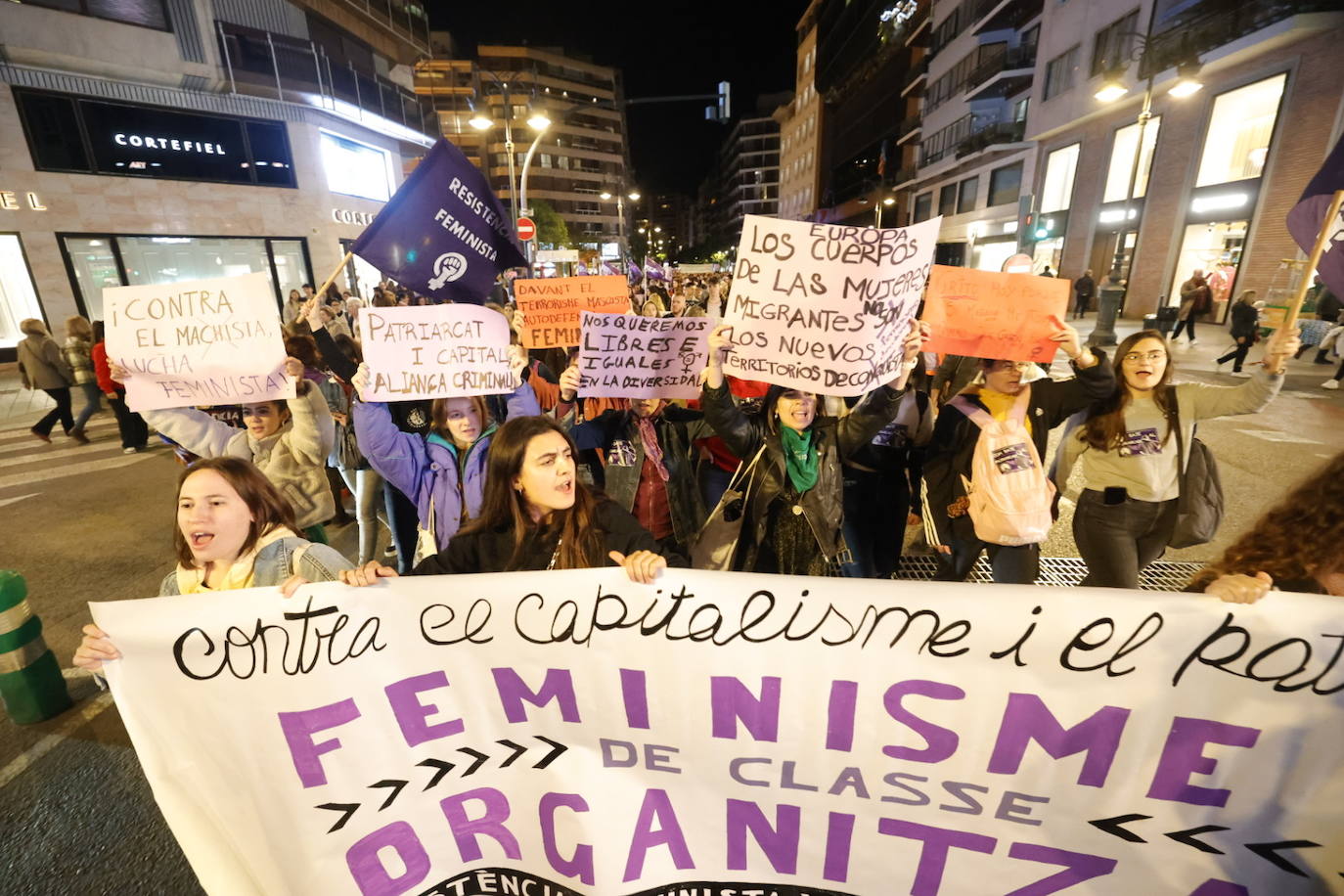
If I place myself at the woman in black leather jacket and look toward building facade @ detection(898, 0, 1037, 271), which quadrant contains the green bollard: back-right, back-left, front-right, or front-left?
back-left

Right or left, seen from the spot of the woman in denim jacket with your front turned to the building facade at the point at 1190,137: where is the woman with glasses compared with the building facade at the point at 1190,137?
right

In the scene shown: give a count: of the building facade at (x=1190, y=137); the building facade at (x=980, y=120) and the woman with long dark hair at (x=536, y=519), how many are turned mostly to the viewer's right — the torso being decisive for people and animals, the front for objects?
0

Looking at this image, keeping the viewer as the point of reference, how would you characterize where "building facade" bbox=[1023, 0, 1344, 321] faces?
facing the viewer and to the left of the viewer

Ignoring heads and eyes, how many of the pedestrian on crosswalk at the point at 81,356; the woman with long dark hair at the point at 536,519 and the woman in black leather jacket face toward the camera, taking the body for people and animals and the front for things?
2

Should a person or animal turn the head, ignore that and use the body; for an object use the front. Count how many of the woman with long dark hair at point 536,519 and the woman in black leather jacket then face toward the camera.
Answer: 2

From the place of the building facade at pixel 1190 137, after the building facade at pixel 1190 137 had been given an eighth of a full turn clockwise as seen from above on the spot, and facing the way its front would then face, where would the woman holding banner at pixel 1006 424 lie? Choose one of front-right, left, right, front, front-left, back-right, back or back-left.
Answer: left

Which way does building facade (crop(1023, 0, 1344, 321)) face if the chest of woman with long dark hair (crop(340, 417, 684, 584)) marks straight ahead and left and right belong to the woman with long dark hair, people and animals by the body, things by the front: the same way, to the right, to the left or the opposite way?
to the right

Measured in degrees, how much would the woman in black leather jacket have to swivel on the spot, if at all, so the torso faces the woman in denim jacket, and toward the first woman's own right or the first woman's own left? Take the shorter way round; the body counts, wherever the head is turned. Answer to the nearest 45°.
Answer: approximately 45° to the first woman's own right

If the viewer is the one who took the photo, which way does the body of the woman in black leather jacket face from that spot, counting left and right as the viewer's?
facing the viewer

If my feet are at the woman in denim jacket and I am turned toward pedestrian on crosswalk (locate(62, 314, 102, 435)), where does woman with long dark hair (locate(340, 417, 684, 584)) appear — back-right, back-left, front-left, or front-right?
back-right

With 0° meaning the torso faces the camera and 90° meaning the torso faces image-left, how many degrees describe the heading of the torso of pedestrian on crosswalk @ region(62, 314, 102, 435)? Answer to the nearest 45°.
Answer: approximately 270°

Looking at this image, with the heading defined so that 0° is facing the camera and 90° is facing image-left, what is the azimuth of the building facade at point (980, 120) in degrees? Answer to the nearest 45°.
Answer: approximately 45°

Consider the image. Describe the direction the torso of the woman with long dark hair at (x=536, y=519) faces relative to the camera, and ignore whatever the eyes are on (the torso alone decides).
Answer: toward the camera
